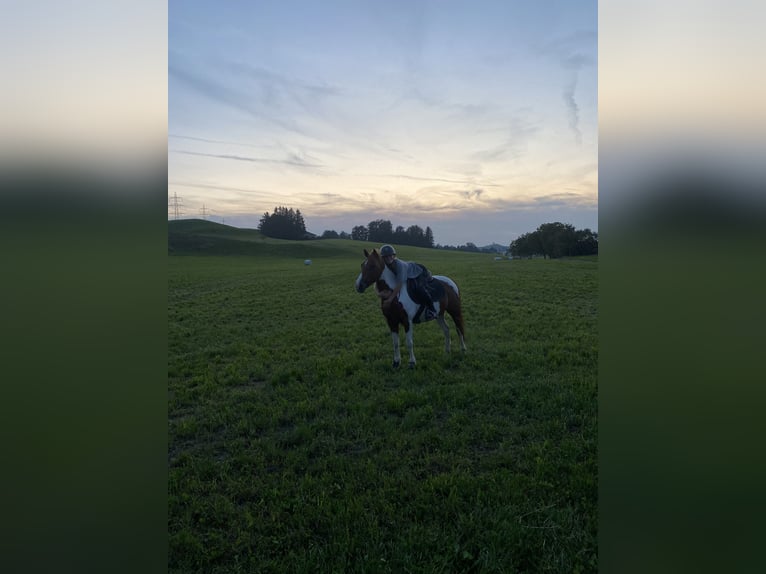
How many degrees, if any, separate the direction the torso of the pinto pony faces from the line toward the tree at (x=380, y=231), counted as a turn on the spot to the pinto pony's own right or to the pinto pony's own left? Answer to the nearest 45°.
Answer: approximately 135° to the pinto pony's own right

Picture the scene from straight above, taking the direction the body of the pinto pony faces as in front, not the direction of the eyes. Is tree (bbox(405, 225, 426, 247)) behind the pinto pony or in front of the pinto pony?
behind

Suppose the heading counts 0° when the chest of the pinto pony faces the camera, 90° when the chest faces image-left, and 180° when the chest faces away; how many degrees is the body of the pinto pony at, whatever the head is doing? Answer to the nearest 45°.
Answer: approximately 45°
